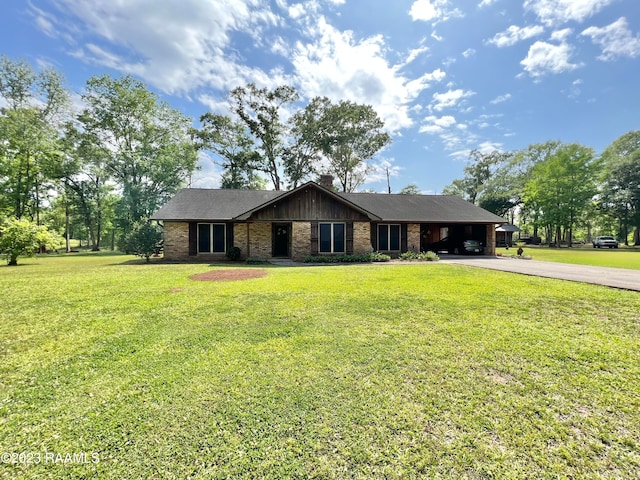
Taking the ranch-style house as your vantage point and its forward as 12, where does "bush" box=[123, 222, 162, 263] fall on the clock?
The bush is roughly at 3 o'clock from the ranch-style house.

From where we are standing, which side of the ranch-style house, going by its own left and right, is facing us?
front

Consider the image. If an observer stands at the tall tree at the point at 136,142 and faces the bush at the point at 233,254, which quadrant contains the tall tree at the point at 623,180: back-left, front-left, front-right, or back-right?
front-left

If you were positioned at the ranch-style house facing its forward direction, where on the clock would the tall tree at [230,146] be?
The tall tree is roughly at 5 o'clock from the ranch-style house.

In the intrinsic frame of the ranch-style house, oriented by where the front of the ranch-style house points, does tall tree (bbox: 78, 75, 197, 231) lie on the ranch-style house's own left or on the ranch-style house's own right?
on the ranch-style house's own right

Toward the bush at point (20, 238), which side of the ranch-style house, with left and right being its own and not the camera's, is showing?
right

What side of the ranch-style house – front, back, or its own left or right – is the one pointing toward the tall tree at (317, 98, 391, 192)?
back
